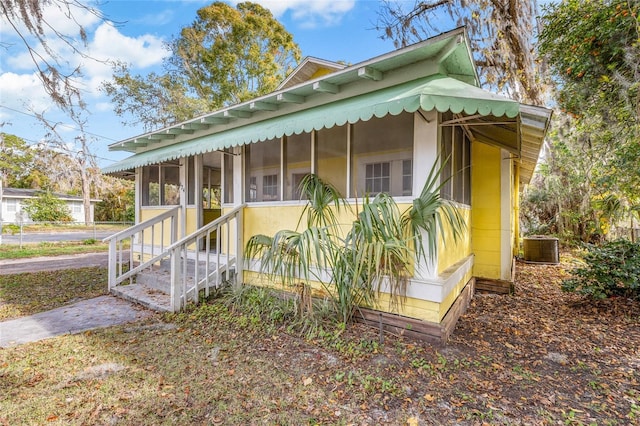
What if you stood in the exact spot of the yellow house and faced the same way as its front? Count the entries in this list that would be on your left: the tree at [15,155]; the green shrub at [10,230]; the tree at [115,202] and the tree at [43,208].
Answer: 0

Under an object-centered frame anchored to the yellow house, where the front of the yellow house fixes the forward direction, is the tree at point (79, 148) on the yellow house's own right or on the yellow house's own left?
on the yellow house's own right

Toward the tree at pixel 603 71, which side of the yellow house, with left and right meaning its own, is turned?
back

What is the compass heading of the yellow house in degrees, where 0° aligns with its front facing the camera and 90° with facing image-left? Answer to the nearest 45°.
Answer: approximately 45°

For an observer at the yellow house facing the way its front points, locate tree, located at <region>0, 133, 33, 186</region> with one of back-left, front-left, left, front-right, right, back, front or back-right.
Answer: right

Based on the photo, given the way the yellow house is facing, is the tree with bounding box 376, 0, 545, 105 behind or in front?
behind

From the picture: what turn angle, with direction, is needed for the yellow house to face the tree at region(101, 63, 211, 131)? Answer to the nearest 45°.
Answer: approximately 90° to its right

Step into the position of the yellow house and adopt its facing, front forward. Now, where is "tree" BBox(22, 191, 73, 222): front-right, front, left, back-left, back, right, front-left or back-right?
right

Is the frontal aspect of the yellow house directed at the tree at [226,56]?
no

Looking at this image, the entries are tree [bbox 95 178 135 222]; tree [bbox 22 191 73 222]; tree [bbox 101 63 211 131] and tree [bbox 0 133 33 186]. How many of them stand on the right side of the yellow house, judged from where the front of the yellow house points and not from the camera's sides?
4
